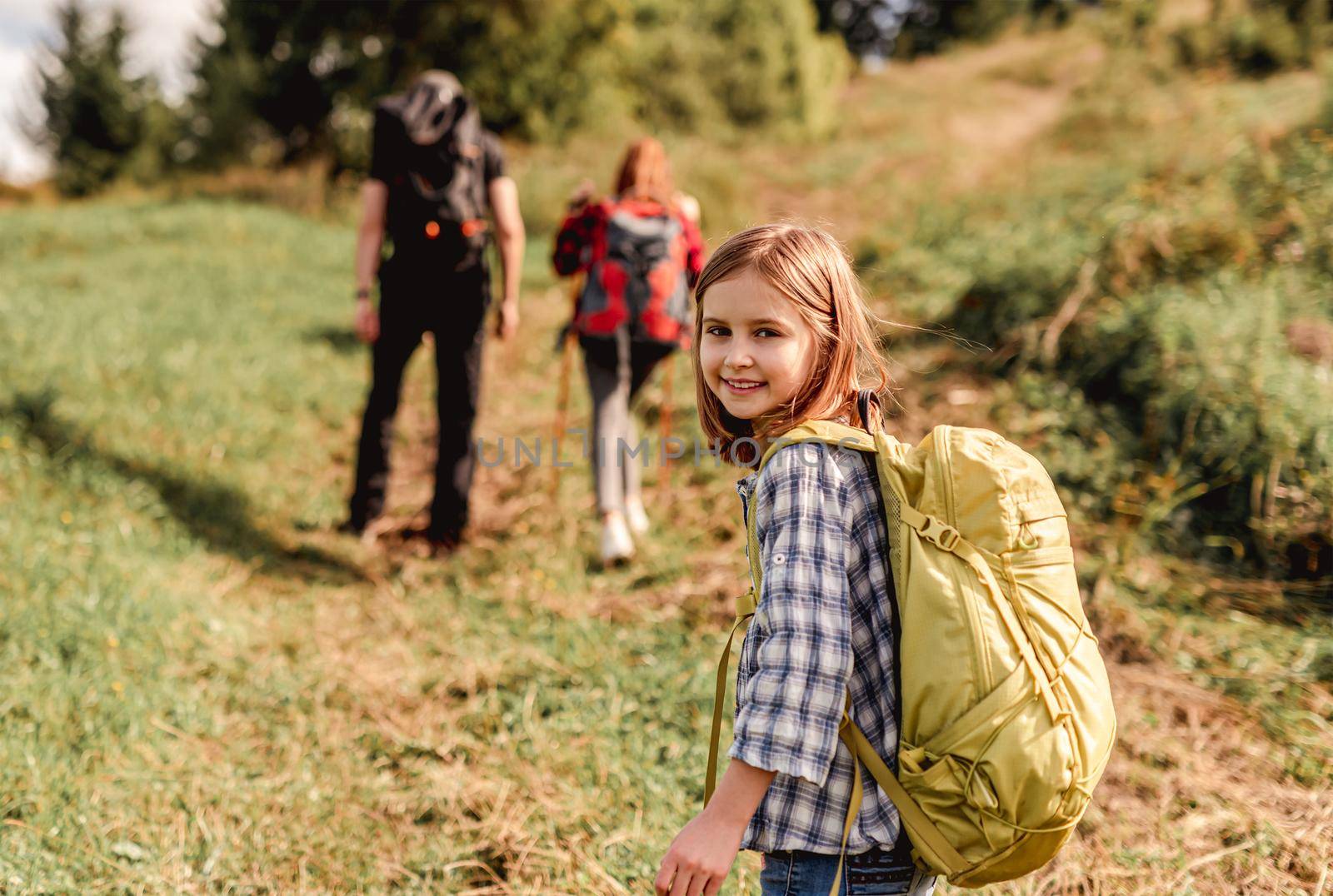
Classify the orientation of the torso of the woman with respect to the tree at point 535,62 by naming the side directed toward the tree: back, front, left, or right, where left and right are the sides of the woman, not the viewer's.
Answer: front

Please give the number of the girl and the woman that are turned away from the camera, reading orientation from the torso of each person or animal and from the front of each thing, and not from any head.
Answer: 1

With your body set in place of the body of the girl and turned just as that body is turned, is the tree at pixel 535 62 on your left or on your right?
on your right

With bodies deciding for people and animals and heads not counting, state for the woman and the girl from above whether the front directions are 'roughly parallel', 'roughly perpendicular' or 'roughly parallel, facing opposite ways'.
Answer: roughly perpendicular

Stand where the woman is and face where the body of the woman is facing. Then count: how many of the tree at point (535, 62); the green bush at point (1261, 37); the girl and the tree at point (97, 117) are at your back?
1

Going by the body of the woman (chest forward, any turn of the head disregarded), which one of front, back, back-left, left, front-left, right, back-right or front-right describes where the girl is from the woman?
back

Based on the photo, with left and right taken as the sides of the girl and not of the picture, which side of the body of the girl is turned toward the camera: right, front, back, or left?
left

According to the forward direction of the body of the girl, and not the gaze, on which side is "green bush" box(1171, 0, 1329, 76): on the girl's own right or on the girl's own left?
on the girl's own right

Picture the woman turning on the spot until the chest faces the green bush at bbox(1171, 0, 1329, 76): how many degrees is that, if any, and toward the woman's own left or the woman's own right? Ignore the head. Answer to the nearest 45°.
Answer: approximately 45° to the woman's own right

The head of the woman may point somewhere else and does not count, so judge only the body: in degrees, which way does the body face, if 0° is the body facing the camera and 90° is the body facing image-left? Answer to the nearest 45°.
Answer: approximately 180°
